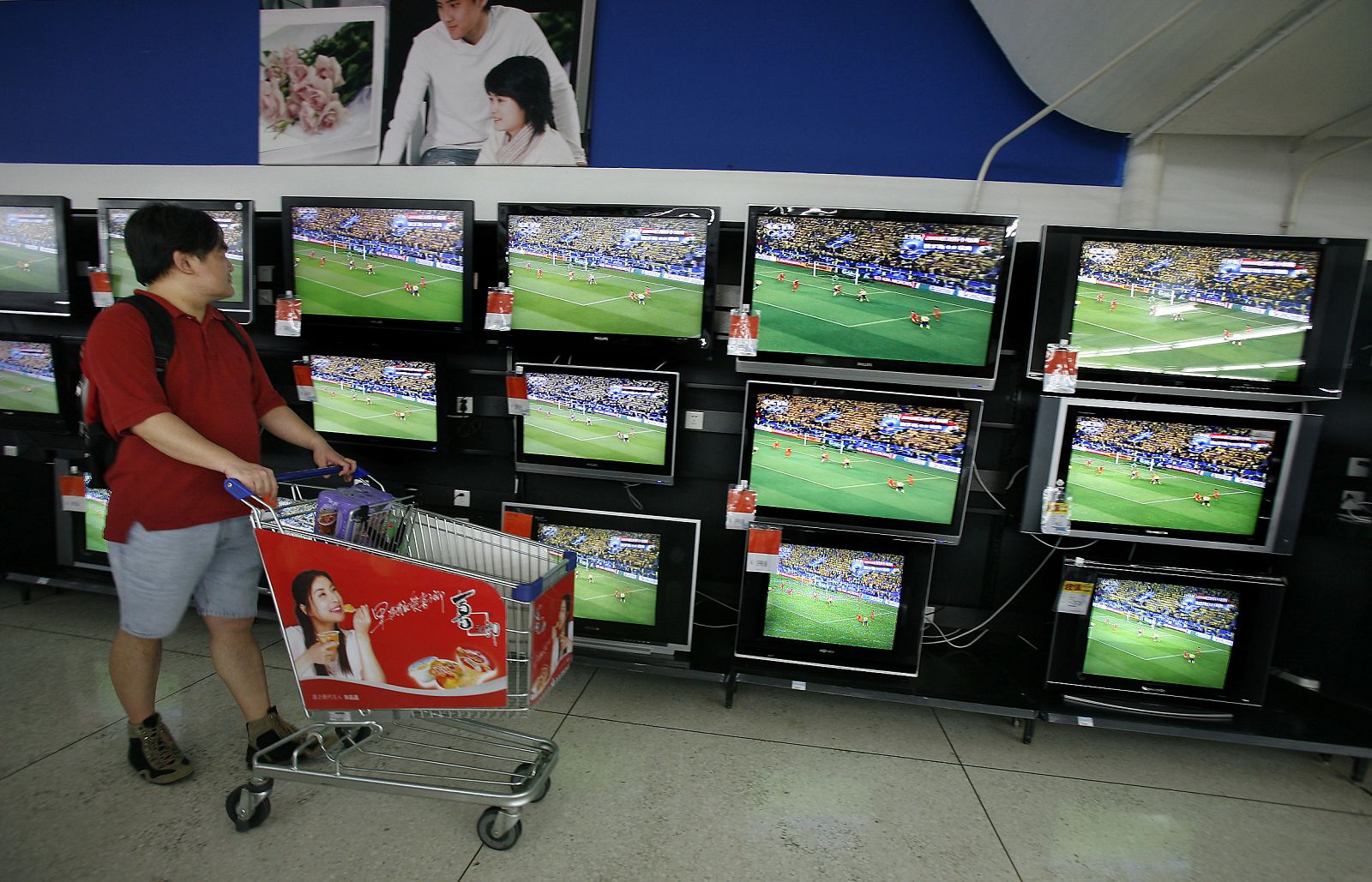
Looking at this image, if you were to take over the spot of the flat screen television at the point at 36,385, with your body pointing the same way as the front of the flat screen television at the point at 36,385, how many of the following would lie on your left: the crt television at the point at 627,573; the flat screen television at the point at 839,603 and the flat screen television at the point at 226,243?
3

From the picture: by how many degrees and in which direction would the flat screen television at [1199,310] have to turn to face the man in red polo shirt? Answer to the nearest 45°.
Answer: approximately 45° to its right

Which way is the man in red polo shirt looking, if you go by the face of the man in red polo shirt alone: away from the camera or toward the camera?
away from the camera

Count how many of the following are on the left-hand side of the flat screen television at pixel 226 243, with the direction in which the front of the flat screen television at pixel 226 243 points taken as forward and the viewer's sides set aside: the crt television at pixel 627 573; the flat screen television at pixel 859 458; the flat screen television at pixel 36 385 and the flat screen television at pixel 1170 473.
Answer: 3

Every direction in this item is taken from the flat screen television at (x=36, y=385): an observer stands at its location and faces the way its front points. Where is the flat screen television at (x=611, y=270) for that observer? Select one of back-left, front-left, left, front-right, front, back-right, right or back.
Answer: left

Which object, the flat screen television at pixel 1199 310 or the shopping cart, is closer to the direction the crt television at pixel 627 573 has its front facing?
the shopping cart

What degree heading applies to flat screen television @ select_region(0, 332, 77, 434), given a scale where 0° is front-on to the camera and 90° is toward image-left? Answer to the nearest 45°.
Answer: approximately 45°

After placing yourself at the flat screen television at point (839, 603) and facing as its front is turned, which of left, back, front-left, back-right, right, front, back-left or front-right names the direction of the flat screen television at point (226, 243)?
right

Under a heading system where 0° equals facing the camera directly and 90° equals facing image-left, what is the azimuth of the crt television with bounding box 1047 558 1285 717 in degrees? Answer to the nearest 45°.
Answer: approximately 0°

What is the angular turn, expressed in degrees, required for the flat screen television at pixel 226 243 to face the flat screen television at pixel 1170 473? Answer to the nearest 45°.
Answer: approximately 90° to its left

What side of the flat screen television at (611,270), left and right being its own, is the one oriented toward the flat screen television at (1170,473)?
left

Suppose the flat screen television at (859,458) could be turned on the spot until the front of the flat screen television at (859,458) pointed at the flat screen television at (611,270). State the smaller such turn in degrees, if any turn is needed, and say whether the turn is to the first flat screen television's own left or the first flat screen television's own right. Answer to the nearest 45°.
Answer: approximately 90° to the first flat screen television's own right

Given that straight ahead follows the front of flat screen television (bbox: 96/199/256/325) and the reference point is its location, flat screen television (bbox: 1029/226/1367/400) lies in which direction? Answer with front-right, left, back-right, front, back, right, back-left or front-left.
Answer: left
